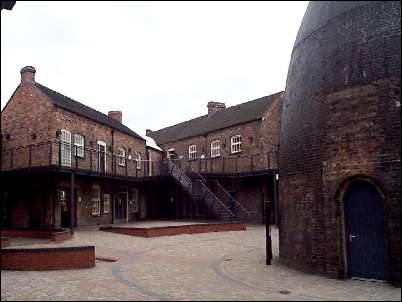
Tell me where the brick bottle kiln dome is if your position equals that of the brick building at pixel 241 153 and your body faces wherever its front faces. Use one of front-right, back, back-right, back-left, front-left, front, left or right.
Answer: front-left

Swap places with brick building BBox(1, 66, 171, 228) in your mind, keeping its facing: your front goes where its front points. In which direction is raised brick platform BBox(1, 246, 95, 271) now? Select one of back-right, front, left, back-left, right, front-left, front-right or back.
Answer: front-right

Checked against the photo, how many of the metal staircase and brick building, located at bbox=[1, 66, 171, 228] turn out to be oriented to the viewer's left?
0

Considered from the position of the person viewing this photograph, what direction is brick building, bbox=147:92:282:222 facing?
facing the viewer and to the left of the viewer

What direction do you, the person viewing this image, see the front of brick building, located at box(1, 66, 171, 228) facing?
facing the viewer and to the right of the viewer

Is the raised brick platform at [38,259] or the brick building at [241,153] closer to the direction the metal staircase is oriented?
the raised brick platform

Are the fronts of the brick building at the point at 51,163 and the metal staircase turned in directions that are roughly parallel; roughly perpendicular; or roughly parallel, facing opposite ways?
roughly parallel

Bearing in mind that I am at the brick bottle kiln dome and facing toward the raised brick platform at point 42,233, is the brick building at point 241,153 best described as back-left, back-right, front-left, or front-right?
front-right

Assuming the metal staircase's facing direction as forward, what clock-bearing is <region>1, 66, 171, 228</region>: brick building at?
The brick building is roughly at 4 o'clock from the metal staircase.

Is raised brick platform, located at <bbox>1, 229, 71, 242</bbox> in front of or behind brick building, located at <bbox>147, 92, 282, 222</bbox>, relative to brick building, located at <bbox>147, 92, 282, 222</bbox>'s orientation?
in front

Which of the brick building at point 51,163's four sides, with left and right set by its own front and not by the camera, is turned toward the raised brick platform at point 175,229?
front
